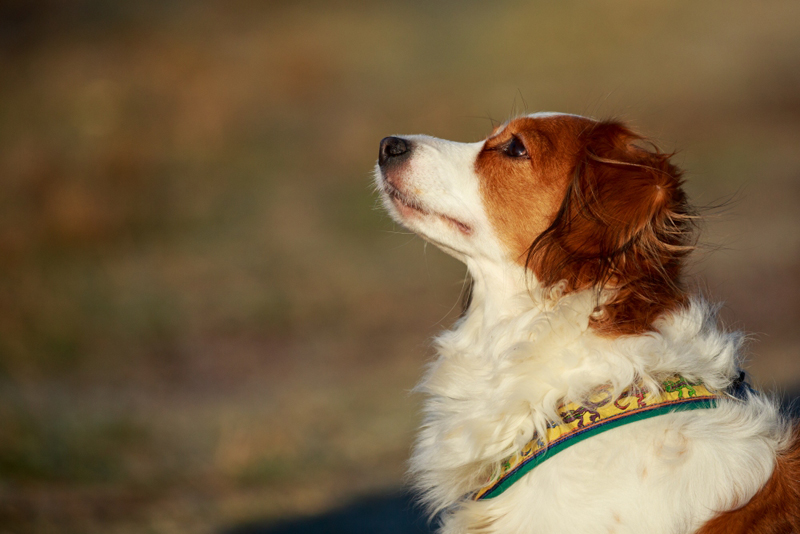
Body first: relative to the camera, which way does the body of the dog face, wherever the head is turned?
to the viewer's left
